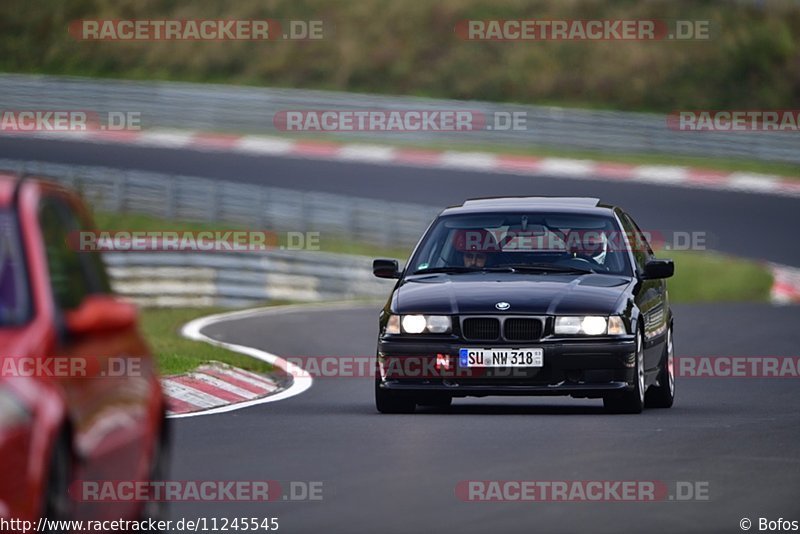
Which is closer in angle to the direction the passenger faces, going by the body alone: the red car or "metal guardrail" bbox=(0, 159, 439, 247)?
the red car

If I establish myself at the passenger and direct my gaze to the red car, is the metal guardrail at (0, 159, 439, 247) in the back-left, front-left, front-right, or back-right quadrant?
back-right

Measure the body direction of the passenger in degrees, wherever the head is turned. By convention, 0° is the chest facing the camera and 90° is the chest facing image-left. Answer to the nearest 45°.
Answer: approximately 0°

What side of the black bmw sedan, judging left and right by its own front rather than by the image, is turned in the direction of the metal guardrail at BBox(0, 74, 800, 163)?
back

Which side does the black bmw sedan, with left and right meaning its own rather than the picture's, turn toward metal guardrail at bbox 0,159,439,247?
back

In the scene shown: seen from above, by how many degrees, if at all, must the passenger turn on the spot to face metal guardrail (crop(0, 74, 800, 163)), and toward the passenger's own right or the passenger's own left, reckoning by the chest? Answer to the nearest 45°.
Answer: approximately 180°

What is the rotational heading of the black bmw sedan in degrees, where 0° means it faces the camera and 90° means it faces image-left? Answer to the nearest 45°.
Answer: approximately 0°
